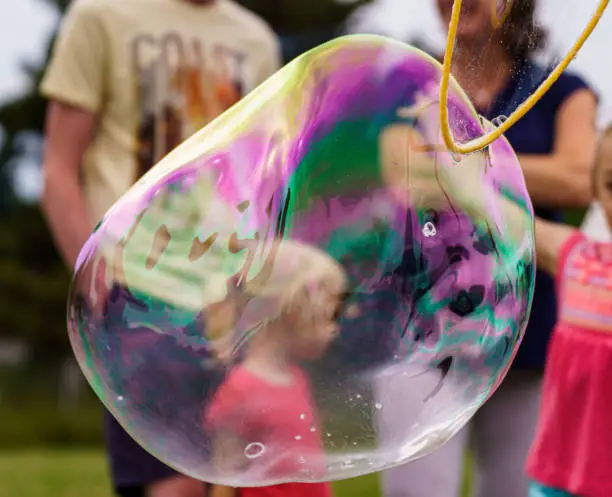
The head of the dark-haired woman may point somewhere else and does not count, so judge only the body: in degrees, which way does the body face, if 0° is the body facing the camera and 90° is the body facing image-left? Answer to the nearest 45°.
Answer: approximately 45°

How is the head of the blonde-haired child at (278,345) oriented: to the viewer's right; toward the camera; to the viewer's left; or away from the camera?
to the viewer's right

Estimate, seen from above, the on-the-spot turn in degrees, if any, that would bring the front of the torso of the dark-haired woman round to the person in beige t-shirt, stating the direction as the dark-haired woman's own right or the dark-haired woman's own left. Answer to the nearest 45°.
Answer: approximately 45° to the dark-haired woman's own right

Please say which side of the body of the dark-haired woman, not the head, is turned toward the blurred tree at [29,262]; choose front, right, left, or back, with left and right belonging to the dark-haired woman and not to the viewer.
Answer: right
